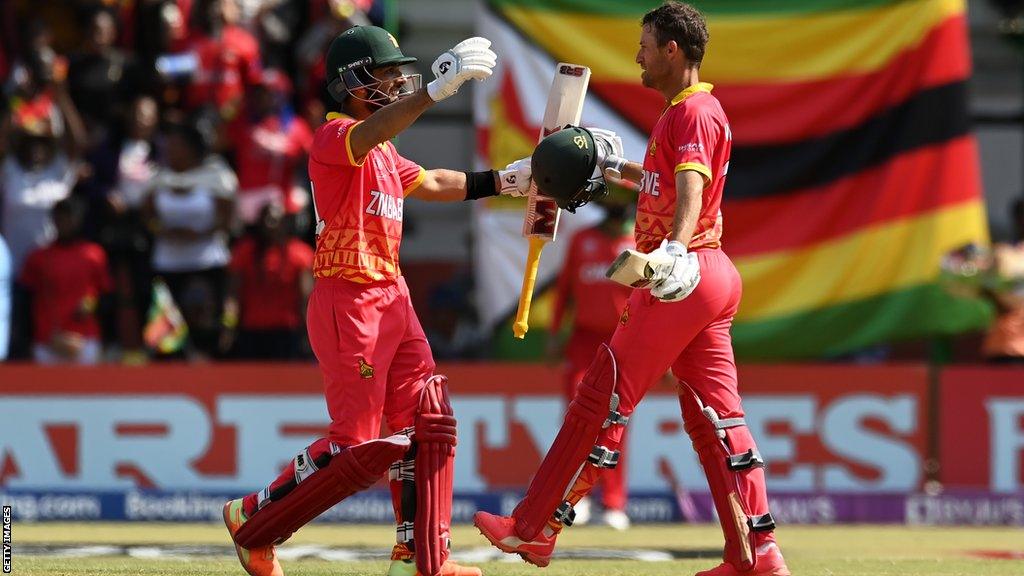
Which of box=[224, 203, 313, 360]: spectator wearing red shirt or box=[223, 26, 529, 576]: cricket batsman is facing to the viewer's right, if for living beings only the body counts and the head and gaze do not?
the cricket batsman

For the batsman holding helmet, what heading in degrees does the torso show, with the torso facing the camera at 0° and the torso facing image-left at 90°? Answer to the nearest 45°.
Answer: approximately 90°

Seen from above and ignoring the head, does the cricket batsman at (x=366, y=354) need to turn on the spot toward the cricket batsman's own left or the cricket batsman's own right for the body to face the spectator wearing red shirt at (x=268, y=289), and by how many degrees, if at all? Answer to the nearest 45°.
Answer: approximately 90° to the cricket batsman's own left

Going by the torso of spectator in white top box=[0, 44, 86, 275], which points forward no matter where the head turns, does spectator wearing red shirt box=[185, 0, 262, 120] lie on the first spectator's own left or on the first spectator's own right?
on the first spectator's own left

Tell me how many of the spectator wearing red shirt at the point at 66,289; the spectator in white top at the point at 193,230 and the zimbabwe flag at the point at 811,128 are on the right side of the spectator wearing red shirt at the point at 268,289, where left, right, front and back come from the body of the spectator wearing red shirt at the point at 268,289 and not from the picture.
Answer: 2

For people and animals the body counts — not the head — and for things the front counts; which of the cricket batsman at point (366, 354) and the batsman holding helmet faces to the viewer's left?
the batsman holding helmet

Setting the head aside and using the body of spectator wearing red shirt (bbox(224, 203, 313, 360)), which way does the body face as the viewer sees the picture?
toward the camera

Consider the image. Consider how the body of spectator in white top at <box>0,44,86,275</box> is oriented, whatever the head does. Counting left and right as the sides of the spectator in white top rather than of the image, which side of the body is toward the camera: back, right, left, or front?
front

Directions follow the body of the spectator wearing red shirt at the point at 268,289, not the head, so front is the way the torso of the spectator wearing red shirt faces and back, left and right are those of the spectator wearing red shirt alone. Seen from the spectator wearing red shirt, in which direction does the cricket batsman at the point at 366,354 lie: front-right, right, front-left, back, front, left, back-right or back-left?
front

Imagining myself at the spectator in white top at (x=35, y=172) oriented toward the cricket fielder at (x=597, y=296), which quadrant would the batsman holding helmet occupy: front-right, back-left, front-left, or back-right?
front-right

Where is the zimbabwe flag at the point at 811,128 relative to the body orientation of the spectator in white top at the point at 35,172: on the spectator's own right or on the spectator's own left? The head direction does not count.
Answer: on the spectator's own left

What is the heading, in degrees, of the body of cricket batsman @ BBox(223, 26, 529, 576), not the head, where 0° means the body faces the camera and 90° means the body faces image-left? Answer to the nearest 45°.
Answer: approximately 270°

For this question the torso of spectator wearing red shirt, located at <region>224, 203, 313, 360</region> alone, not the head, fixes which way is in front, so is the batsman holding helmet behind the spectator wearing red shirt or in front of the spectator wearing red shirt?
in front
